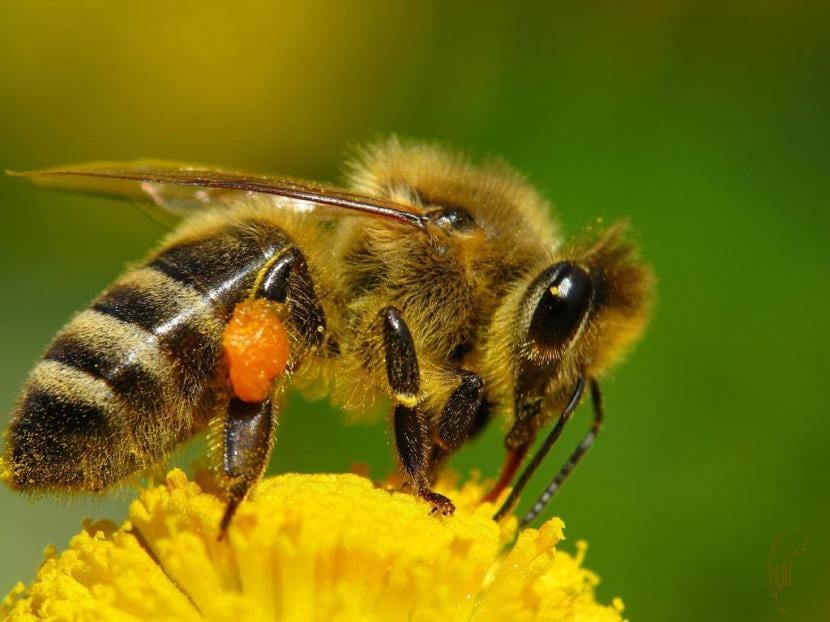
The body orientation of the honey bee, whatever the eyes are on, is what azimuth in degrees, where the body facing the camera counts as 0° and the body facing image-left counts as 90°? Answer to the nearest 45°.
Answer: approximately 270°
